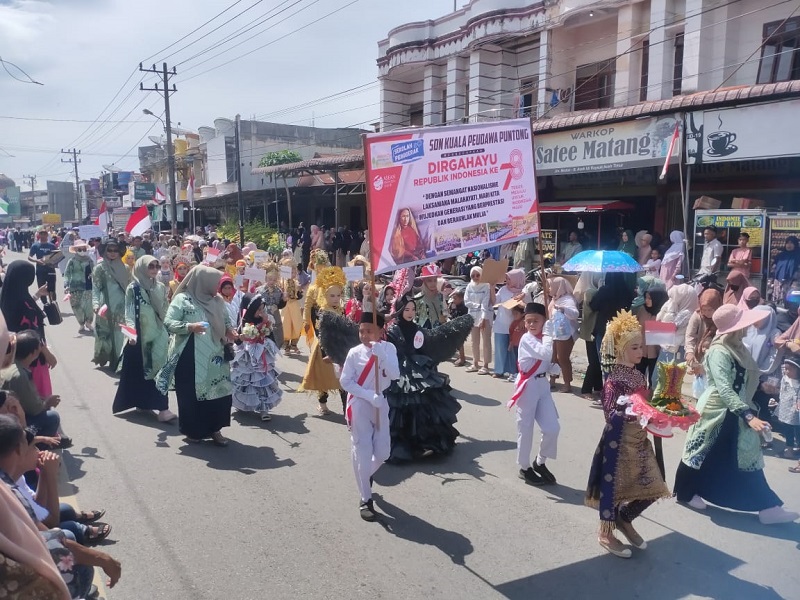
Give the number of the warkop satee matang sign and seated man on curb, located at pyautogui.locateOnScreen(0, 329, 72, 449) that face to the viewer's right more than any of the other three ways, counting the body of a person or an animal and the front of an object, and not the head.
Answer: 1

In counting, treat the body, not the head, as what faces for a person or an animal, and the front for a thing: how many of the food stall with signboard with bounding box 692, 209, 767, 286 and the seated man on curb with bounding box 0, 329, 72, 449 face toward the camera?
1

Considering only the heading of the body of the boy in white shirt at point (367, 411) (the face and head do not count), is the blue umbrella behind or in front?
behind

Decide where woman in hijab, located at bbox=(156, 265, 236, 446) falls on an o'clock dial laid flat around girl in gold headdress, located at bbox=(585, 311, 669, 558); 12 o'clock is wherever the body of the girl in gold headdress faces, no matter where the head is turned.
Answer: The woman in hijab is roughly at 5 o'clock from the girl in gold headdress.

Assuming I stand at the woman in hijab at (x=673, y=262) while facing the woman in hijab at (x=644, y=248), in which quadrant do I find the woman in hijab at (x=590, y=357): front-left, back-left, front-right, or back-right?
back-left

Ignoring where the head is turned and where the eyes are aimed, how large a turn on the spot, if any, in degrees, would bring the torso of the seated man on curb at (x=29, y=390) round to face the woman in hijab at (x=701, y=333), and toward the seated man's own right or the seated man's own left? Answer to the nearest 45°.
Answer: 0° — they already face them

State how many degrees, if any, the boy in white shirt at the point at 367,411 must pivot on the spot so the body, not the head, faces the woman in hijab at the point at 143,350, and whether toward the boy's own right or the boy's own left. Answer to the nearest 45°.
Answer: approximately 135° to the boy's own right

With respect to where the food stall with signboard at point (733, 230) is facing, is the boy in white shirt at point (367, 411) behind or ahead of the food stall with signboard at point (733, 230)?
ahead

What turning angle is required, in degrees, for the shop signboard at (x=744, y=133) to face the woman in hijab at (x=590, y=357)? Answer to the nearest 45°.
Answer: approximately 45° to its left

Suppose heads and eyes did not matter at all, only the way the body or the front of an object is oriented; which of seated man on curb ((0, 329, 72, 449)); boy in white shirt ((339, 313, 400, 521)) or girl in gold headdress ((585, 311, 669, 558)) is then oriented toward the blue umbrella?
the seated man on curb

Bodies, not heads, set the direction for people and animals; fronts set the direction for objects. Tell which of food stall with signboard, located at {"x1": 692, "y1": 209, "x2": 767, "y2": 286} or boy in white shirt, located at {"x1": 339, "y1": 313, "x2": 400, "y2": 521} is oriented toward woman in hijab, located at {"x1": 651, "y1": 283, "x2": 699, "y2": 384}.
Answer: the food stall with signboard

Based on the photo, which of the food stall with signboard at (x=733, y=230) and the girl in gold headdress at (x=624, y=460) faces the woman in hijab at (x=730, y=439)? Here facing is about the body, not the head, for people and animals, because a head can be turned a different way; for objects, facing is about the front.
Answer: the food stall with signboard

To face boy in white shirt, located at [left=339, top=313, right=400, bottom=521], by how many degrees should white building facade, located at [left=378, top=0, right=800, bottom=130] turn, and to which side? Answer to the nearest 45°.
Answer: approximately 45° to its left

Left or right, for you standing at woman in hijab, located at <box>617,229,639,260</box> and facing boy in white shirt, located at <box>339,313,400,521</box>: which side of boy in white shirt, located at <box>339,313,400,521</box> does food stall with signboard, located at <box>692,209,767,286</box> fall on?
left
